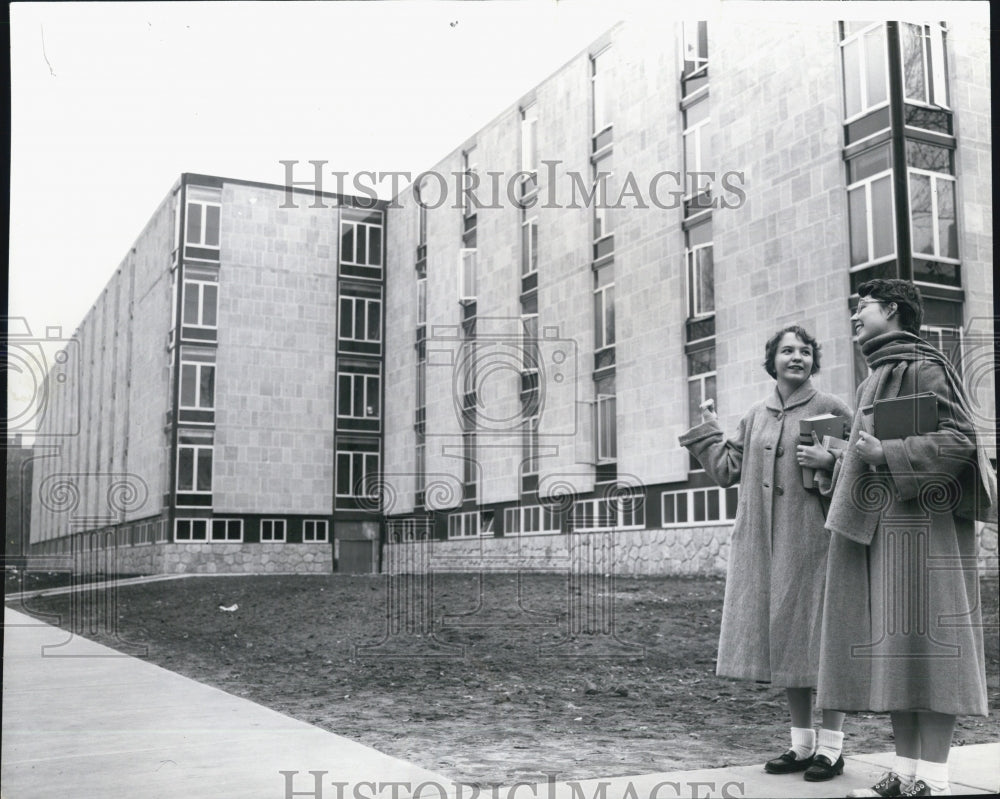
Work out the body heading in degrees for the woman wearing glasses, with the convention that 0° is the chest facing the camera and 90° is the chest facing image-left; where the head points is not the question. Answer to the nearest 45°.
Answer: approximately 90°

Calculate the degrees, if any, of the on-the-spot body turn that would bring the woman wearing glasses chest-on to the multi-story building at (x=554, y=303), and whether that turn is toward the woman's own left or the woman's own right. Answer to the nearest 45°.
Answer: approximately 45° to the woman's own right
